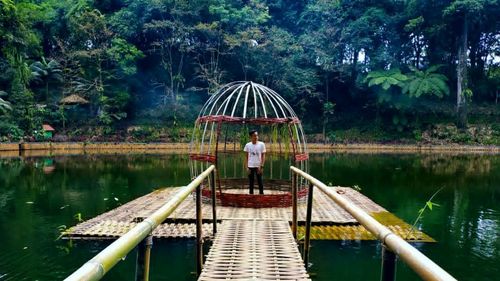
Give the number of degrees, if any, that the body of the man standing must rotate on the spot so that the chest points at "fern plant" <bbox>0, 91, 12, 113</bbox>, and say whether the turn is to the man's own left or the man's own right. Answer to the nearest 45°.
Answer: approximately 135° to the man's own right

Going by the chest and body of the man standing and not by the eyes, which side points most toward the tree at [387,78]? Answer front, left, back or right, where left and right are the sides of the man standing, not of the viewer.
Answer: back

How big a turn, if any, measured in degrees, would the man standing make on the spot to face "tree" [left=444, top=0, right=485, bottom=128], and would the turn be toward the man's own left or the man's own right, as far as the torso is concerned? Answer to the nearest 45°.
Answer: approximately 135° to the man's own left

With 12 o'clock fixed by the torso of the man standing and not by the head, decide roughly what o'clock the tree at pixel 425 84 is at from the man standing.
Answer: The tree is roughly at 7 o'clock from the man standing.

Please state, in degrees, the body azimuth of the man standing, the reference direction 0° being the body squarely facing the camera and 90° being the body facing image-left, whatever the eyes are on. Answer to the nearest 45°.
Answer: approximately 0°

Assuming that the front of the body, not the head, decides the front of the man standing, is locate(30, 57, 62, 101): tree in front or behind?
behind
